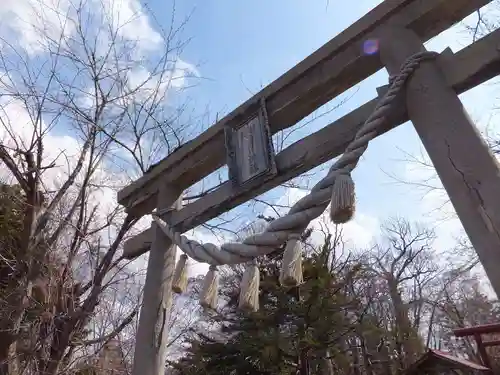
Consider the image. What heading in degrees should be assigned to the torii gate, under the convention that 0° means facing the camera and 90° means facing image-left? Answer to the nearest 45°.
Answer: approximately 45°

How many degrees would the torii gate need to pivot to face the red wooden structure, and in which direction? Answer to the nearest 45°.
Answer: approximately 135° to its right
